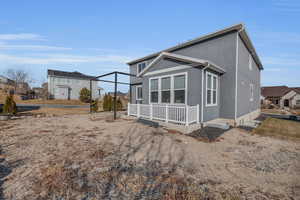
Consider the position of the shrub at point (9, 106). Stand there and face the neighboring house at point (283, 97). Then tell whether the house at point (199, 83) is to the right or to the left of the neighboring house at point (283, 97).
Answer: right

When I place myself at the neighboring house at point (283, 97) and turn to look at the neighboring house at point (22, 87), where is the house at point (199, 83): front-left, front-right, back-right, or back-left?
front-left

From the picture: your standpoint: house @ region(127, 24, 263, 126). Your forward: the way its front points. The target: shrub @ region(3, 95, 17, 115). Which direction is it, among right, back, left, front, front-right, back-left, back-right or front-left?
back-left

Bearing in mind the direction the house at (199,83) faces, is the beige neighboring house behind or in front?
in front

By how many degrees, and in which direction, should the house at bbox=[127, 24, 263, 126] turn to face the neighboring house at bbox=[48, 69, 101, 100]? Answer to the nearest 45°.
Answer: approximately 90° to its left
